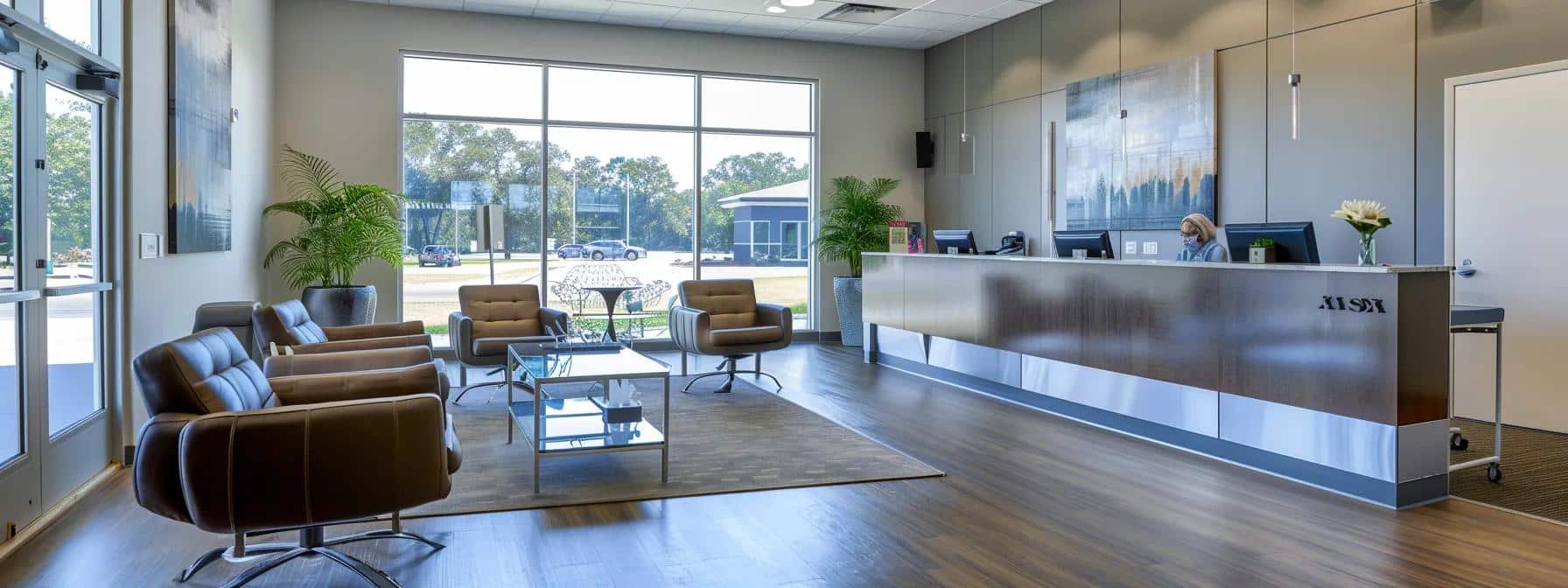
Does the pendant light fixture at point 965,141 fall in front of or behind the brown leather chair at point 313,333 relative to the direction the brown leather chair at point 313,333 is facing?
in front

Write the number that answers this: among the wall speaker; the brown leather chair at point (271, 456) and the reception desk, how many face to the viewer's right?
1

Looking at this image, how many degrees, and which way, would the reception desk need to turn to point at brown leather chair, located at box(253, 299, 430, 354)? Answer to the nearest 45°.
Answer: approximately 45° to its right

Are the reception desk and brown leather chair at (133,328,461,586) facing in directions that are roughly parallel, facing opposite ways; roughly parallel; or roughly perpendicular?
roughly parallel, facing opposite ways

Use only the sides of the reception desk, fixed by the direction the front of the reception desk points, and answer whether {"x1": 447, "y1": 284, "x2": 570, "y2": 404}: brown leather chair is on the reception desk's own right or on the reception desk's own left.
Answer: on the reception desk's own right

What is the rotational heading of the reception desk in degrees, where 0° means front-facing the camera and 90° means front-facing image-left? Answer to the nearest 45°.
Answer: approximately 45°

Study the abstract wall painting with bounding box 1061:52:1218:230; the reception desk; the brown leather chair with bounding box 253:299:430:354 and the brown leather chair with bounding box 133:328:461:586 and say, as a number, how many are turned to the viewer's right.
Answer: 2

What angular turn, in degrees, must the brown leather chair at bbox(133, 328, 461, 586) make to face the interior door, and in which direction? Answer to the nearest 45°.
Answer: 0° — it already faces it

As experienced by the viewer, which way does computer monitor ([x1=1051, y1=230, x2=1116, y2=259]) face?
facing away from the viewer and to the right of the viewer

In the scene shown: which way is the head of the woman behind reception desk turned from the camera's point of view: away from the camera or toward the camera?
toward the camera

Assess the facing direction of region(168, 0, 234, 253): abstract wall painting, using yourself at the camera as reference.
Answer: facing the viewer and to the right of the viewer

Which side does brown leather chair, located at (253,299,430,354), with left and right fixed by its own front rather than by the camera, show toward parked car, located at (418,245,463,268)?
left

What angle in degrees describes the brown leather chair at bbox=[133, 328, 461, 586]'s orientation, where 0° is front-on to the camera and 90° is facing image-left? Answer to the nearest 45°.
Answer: approximately 270°

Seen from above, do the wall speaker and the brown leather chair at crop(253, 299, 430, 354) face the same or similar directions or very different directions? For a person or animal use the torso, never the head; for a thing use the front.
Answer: very different directions

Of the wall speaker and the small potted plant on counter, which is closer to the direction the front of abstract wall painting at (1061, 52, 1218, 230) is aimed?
the small potted plant on counter

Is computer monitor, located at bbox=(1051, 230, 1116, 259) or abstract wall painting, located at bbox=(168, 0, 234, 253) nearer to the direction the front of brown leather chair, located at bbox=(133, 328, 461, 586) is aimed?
the computer monitor

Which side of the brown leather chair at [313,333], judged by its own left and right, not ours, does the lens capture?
right

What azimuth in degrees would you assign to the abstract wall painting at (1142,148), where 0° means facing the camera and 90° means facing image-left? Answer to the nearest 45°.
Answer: approximately 45°

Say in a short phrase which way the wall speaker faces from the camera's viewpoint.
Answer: facing the viewer and to the left of the viewer
